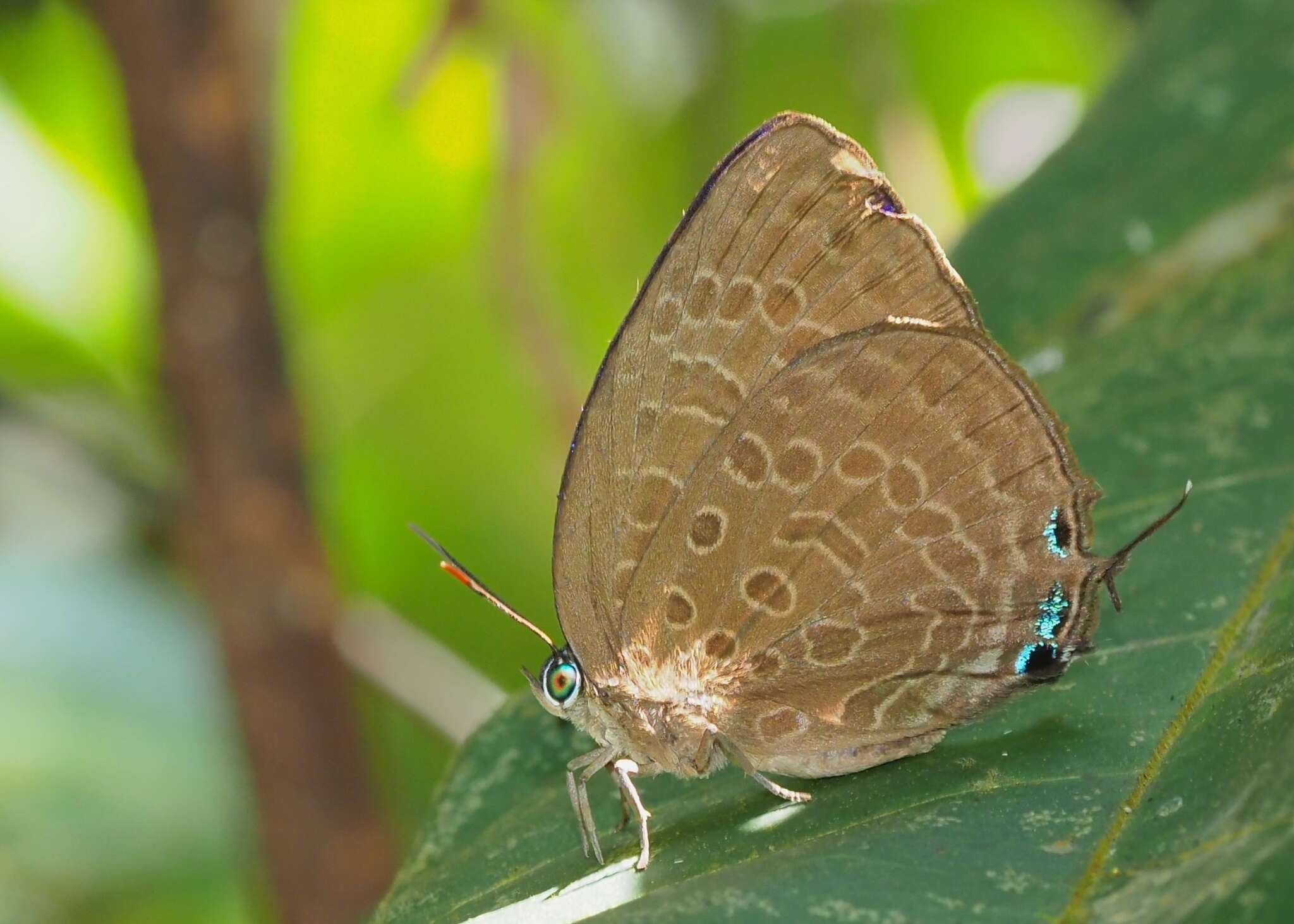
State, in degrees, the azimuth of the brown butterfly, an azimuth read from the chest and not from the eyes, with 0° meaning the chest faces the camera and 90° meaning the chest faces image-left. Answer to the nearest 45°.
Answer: approximately 90°
